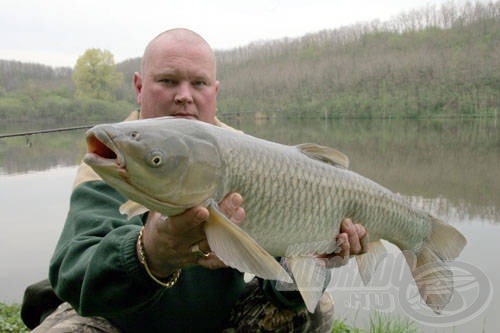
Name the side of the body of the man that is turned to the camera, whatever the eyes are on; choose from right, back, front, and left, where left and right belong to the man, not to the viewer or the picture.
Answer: front
